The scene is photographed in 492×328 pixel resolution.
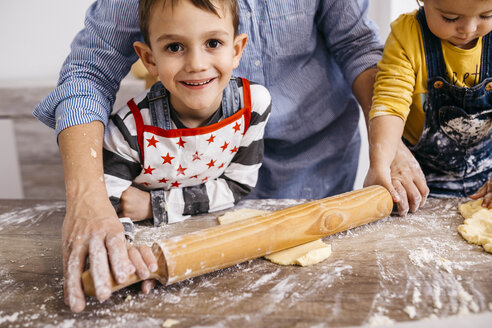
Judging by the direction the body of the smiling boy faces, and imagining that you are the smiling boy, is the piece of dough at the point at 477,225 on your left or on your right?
on your left

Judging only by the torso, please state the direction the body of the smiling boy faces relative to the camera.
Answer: toward the camera
